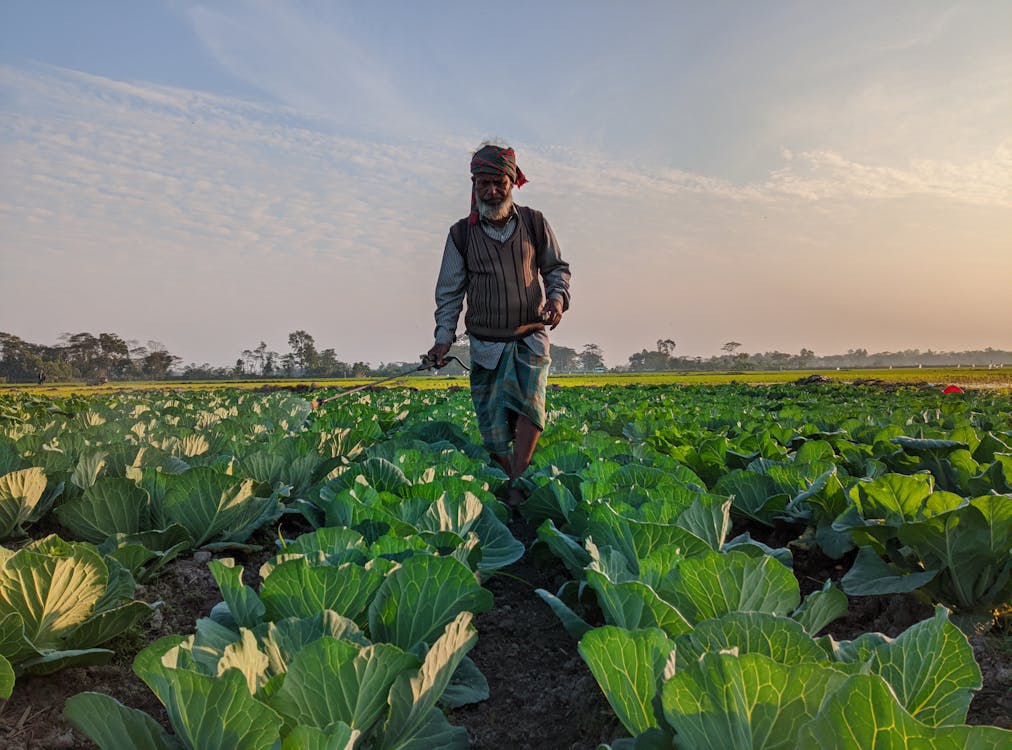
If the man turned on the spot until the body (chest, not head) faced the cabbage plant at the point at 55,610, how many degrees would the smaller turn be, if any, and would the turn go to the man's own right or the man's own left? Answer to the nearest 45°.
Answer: approximately 45° to the man's own right

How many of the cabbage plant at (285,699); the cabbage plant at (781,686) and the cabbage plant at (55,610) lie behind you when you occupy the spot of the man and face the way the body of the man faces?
0

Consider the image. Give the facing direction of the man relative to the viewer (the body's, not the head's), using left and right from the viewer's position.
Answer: facing the viewer

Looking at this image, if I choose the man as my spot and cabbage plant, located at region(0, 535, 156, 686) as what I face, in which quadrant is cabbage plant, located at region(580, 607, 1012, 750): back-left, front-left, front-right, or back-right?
front-left

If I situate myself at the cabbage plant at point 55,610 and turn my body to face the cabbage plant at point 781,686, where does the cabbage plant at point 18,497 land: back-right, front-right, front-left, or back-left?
back-left

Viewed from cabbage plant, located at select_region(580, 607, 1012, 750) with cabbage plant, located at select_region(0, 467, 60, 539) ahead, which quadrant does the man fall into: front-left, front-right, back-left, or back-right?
front-right

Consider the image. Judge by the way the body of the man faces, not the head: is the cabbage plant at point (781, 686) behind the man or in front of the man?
in front

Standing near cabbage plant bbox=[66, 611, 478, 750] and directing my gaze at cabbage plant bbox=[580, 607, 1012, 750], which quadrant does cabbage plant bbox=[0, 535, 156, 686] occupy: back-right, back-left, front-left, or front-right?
back-left

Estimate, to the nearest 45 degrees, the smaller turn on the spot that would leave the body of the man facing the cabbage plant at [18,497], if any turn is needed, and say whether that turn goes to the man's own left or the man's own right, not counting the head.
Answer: approximately 45° to the man's own right

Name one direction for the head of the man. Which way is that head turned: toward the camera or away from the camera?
toward the camera

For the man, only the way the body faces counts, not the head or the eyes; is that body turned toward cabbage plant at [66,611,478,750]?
yes

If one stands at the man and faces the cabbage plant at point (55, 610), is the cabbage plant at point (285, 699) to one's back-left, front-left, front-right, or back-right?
front-left
